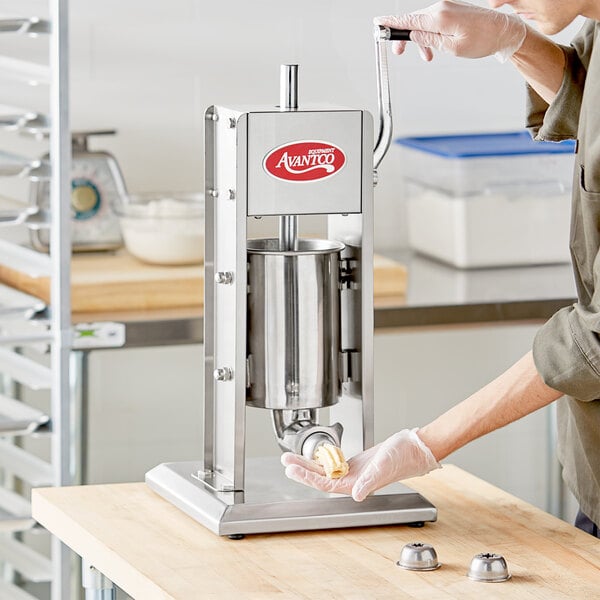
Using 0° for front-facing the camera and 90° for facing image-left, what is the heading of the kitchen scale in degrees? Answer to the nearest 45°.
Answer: approximately 0°

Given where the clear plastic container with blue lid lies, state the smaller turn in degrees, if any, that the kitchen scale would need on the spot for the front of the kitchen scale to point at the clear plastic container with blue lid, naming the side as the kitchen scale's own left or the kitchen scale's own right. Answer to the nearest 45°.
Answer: approximately 90° to the kitchen scale's own left

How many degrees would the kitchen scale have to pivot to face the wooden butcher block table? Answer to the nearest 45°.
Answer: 0° — it already faces it

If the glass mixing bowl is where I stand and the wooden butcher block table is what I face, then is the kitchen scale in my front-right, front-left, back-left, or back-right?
back-right
